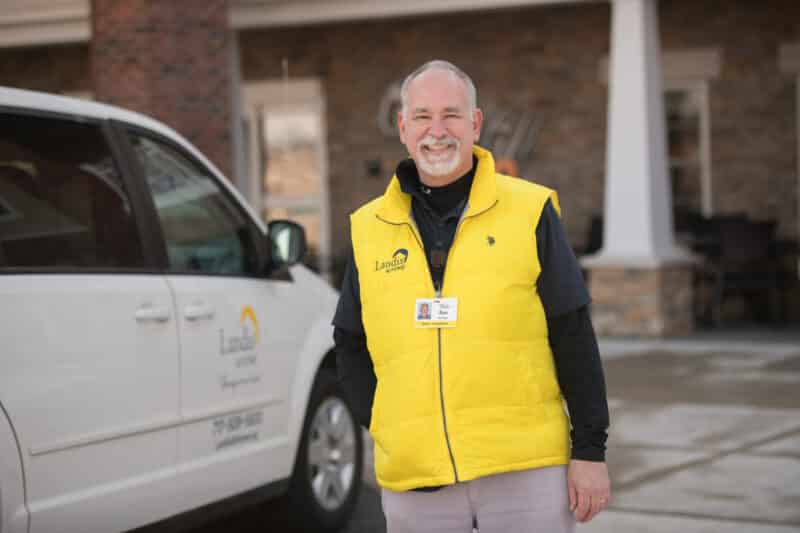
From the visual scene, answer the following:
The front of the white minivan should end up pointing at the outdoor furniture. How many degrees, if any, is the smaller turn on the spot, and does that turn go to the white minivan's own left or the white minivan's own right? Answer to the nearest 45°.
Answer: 0° — it already faces it

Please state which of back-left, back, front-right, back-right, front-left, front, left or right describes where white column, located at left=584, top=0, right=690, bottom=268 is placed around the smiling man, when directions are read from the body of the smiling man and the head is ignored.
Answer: back

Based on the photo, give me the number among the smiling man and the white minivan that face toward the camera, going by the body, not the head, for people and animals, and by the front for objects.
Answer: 1

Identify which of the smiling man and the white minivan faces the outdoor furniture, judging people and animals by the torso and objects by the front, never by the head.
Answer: the white minivan

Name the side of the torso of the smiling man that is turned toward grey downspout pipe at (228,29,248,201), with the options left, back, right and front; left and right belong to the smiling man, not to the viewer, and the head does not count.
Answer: back

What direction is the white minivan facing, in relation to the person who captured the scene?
facing away from the viewer and to the right of the viewer

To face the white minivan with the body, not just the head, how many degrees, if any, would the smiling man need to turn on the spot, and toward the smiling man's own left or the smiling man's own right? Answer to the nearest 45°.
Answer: approximately 135° to the smiling man's own right
